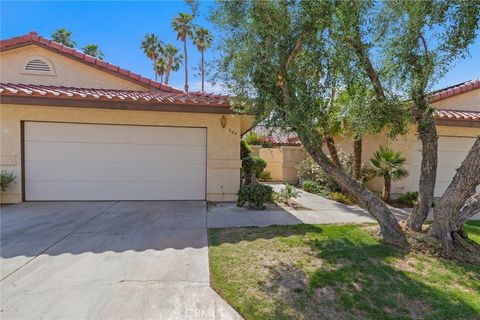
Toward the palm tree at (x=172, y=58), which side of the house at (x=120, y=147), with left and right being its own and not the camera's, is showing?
back

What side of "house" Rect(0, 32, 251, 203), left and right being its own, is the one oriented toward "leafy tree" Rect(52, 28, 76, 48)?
back

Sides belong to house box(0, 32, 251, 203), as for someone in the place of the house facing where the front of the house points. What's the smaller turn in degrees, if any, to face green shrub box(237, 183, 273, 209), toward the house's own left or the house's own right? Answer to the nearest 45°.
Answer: approximately 45° to the house's own left

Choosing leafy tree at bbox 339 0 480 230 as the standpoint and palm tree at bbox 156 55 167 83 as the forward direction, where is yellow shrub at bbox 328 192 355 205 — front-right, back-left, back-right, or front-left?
front-right

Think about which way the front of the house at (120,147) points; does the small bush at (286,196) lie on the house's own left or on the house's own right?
on the house's own left

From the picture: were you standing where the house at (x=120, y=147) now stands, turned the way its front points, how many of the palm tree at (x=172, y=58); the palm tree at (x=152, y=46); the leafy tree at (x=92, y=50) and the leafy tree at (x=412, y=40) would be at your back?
3

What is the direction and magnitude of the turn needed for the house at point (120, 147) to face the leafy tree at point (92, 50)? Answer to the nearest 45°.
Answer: approximately 180°

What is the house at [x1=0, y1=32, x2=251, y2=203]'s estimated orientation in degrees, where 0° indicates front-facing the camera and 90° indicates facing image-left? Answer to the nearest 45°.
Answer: approximately 0°

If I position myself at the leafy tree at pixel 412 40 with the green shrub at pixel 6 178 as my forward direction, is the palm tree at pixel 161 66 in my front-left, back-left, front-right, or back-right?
front-right

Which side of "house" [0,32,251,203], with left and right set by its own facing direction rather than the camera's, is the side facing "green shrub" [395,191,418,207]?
left

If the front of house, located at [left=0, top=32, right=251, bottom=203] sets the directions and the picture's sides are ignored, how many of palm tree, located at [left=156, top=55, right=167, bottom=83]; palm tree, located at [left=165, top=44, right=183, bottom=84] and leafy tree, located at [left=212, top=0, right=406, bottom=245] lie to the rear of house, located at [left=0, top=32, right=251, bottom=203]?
2

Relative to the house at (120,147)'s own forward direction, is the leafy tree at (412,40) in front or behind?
in front

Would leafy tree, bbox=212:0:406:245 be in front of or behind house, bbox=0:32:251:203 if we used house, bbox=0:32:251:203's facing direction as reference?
in front

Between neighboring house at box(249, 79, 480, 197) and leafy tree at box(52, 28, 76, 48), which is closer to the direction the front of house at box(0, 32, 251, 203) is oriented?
the neighboring house

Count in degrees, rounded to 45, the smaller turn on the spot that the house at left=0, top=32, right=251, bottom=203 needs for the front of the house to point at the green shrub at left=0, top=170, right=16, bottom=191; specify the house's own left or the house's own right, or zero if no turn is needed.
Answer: approximately 90° to the house's own right

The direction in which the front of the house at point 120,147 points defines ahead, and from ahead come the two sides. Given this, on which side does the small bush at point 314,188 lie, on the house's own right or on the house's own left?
on the house's own left
